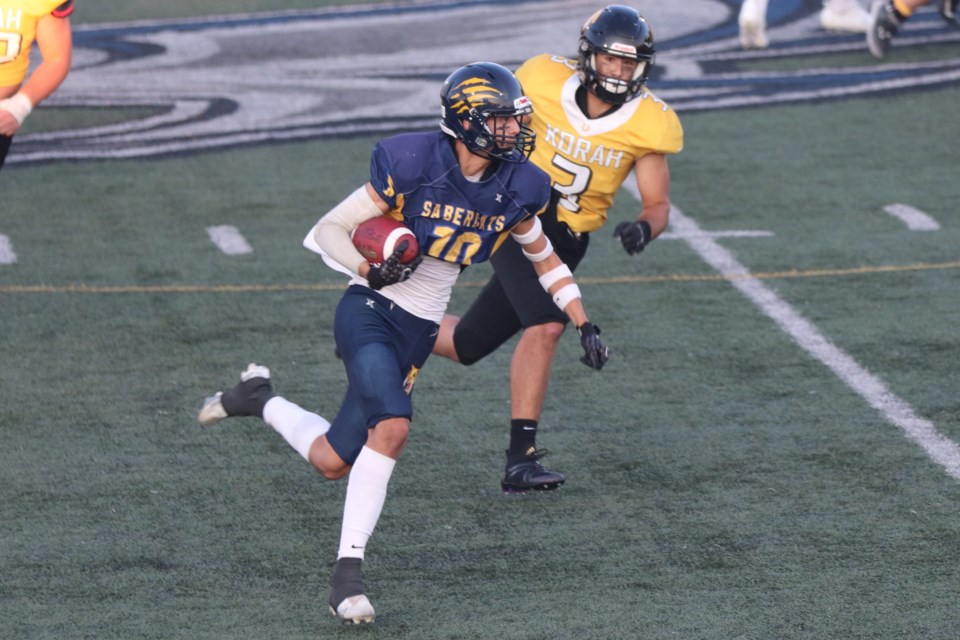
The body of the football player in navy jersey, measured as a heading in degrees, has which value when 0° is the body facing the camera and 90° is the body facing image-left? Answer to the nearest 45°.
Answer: approximately 315°

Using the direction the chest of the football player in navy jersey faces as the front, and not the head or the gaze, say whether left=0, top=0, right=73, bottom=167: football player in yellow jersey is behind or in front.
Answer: behind

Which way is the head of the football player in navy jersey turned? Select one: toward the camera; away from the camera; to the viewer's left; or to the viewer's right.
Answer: to the viewer's right

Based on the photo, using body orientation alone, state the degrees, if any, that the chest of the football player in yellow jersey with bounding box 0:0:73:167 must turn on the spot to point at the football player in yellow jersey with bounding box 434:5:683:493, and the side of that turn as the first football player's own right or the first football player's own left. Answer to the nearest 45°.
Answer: approximately 45° to the first football player's own left

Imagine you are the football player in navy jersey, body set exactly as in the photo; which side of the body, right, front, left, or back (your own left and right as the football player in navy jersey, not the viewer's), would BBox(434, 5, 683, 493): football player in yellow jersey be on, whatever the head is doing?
left
